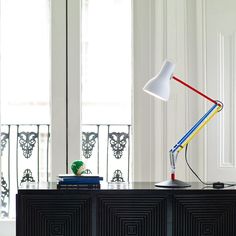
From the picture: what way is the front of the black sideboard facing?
toward the camera
